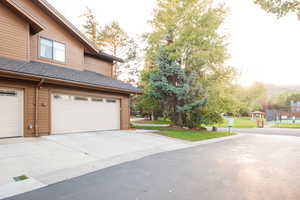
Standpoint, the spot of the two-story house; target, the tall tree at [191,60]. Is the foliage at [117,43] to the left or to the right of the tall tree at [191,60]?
left

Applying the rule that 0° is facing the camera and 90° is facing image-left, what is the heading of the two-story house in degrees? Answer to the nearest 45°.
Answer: approximately 315°

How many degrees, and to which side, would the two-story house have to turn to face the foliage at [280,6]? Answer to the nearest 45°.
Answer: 0° — it already faces it
